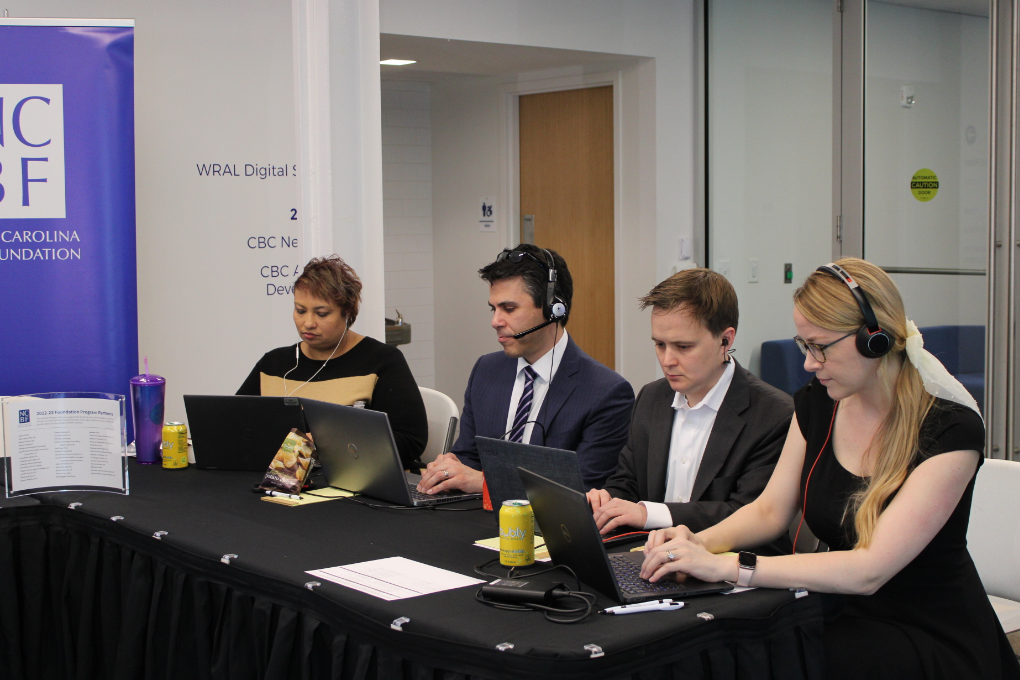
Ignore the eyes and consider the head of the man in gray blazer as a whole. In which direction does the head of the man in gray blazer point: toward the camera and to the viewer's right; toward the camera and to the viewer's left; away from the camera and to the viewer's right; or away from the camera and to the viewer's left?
toward the camera and to the viewer's left

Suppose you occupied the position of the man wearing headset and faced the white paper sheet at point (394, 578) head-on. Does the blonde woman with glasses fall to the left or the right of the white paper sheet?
left

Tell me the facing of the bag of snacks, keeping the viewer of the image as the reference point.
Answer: facing the viewer

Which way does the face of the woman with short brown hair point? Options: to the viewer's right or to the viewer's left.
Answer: to the viewer's left

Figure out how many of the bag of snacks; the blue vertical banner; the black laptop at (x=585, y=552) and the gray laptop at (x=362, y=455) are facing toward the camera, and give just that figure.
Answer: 2

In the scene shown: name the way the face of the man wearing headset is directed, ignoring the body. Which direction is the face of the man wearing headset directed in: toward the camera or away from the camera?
toward the camera

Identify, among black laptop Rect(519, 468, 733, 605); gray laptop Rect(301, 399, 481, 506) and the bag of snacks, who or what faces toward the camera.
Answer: the bag of snacks

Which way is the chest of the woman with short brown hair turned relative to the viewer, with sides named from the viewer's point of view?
facing the viewer and to the left of the viewer

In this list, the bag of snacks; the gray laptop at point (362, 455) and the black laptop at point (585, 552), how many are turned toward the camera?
1

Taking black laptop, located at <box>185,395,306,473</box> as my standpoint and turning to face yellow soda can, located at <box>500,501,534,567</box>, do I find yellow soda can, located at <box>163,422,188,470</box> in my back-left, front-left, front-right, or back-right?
back-right

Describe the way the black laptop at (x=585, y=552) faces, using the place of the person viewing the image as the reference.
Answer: facing away from the viewer and to the right of the viewer

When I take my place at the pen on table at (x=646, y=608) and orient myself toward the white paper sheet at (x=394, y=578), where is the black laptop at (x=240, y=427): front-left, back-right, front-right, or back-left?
front-right

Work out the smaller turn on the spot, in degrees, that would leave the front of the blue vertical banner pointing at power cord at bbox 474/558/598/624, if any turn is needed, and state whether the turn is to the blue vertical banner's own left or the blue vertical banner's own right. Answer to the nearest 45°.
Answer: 0° — it already faces it

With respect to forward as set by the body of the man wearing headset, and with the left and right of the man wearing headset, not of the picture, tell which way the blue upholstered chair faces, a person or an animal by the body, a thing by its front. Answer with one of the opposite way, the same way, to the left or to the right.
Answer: the same way
